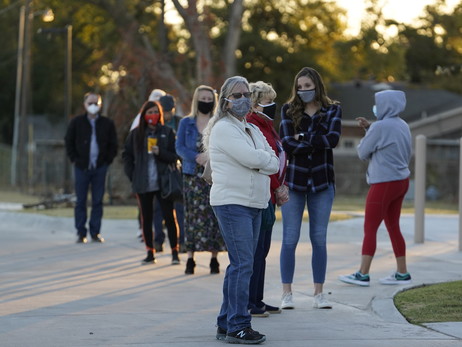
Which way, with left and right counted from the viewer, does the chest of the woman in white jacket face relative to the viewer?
facing the viewer and to the right of the viewer

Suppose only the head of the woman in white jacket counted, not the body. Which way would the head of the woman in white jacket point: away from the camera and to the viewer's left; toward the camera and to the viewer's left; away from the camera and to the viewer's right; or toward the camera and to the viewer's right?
toward the camera and to the viewer's right

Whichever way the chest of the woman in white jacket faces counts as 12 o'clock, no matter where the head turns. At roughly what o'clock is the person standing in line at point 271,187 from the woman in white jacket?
The person standing in line is roughly at 8 o'clock from the woman in white jacket.

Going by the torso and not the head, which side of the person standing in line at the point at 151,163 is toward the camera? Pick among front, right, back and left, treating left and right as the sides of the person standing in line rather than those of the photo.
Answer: front

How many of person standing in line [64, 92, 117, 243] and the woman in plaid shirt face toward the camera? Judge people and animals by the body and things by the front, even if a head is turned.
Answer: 2

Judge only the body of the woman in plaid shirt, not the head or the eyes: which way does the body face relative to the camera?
toward the camera

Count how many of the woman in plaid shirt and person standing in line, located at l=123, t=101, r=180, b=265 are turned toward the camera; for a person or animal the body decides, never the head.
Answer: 2

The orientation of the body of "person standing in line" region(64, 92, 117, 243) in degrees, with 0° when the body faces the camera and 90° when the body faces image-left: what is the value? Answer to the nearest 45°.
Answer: approximately 0°

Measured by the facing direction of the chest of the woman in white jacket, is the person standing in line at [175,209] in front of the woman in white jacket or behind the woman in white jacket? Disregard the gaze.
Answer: behind
